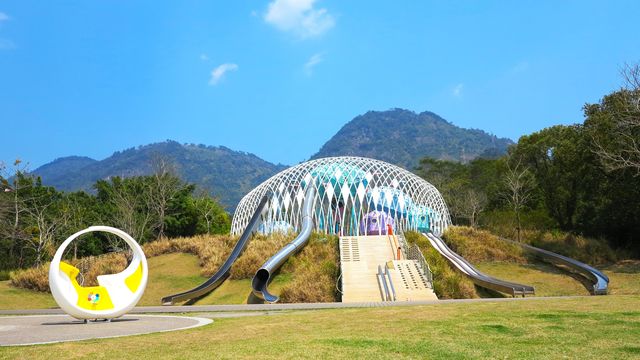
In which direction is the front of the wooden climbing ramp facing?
toward the camera

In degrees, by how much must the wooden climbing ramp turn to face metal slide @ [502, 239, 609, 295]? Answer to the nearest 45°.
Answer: approximately 90° to its left

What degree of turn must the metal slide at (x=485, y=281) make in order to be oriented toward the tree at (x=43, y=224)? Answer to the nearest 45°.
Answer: approximately 135° to its right

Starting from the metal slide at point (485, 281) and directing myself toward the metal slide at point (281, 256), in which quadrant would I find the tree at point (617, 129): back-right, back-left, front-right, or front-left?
back-right

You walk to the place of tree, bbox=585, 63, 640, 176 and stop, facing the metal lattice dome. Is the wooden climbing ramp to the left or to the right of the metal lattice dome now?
left

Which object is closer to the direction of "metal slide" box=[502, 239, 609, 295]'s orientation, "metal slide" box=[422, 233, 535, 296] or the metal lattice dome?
the metal slide

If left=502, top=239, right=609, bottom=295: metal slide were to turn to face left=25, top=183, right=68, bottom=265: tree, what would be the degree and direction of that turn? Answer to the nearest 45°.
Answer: approximately 135° to its right

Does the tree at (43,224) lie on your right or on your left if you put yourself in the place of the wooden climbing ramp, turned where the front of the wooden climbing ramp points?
on your right

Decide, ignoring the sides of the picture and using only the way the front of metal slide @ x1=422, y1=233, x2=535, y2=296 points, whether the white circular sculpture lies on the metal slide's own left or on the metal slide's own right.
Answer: on the metal slide's own right

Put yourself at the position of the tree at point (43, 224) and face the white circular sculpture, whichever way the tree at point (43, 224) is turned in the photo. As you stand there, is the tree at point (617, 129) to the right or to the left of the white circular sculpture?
left

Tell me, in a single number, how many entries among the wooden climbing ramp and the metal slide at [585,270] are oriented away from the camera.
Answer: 0

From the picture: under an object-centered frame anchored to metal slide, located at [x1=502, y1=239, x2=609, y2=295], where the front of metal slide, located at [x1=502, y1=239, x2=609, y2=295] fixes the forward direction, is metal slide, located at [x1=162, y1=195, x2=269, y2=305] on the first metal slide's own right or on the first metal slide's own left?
on the first metal slide's own right

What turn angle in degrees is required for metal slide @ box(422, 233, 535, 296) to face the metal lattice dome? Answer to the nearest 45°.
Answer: approximately 180°

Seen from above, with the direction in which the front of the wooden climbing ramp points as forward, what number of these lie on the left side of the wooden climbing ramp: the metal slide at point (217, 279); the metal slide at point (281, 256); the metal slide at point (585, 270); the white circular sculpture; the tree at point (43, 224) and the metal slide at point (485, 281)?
2

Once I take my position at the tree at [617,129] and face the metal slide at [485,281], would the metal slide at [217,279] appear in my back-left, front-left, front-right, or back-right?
front-right

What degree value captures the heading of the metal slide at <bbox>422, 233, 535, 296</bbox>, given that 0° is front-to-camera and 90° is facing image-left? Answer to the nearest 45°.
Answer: approximately 315°

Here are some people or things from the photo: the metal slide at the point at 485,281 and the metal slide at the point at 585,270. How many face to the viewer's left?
0

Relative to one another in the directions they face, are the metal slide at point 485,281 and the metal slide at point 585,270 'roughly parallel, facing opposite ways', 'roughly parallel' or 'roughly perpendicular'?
roughly parallel
